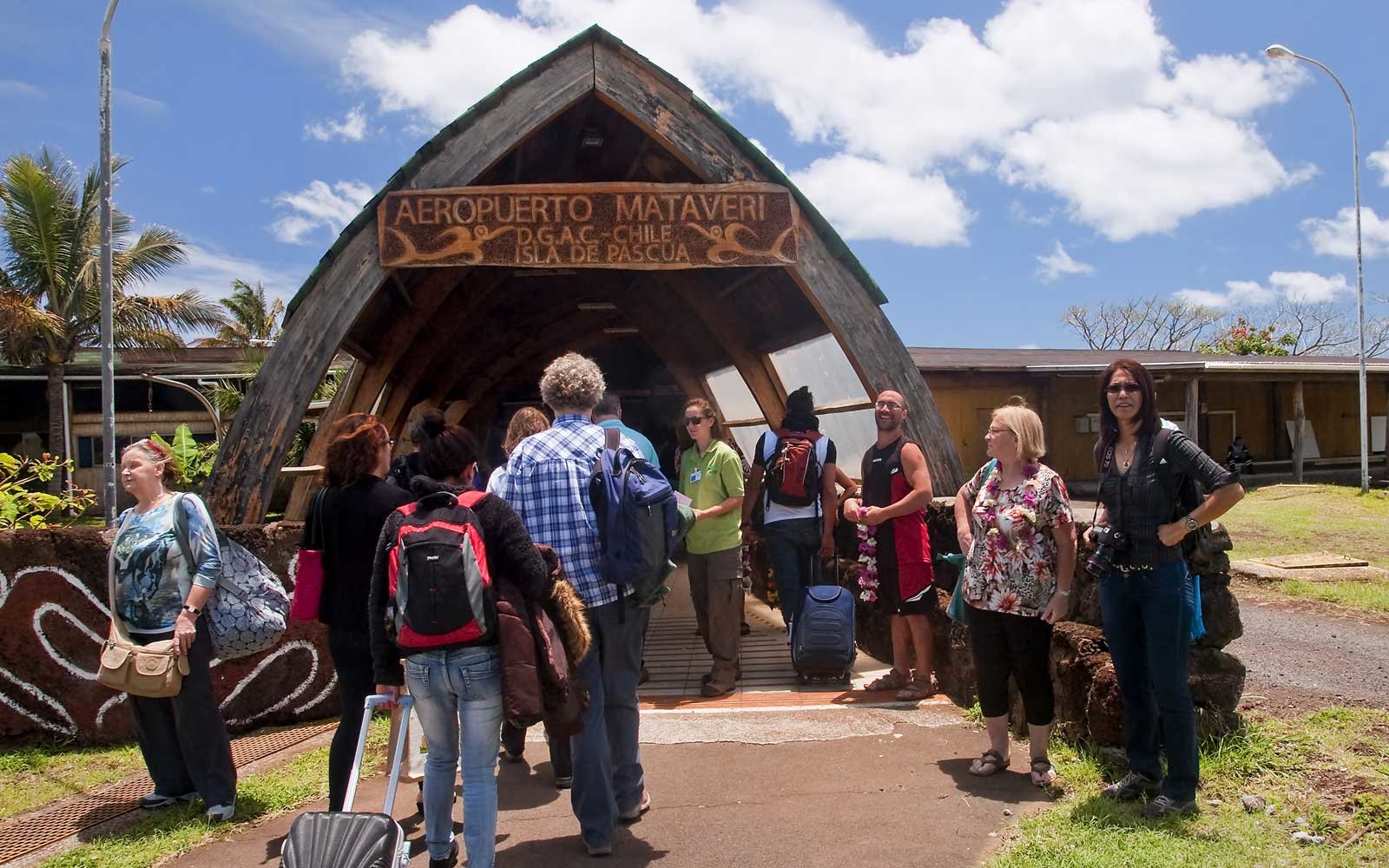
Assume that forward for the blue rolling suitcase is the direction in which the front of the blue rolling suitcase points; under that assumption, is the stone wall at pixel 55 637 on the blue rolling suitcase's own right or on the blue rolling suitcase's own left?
on the blue rolling suitcase's own right

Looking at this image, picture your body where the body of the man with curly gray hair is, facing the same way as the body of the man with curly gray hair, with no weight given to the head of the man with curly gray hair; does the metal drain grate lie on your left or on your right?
on your left

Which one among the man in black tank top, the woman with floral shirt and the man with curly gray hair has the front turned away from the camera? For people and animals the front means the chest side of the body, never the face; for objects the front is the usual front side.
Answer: the man with curly gray hair

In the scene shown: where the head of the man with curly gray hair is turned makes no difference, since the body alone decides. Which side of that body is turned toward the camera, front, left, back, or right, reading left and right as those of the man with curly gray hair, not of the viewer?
back

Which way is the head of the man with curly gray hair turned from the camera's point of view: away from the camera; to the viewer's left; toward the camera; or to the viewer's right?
away from the camera

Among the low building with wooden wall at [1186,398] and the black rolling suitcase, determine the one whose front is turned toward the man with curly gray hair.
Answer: the low building with wooden wall

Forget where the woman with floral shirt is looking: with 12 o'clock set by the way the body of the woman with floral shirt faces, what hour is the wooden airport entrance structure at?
The wooden airport entrance structure is roughly at 4 o'clock from the woman with floral shirt.

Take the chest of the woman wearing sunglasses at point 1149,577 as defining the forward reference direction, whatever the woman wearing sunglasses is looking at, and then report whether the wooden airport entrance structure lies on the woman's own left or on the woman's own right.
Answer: on the woman's own right
